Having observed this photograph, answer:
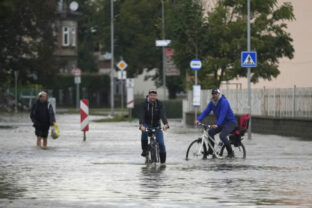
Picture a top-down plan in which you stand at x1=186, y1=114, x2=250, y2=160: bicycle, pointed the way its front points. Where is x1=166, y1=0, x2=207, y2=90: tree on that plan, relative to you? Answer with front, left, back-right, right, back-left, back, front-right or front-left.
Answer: right

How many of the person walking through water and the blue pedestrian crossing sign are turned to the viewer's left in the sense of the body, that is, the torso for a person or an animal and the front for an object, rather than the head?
0

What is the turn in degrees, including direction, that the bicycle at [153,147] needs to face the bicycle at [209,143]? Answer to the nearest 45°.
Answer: approximately 135° to its left

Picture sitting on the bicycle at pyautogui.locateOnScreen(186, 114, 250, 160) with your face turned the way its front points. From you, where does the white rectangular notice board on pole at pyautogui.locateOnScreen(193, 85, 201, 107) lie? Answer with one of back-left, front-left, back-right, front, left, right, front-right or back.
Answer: right

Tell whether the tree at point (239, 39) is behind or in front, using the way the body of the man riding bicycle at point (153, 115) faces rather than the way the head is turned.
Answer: behind

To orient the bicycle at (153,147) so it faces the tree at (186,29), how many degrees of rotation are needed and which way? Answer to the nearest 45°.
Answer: approximately 180°

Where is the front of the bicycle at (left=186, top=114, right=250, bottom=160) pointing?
to the viewer's left

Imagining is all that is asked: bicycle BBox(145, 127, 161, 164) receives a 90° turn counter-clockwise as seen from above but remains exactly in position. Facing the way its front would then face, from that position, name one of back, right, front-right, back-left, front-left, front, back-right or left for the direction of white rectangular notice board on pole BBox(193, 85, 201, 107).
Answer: left
